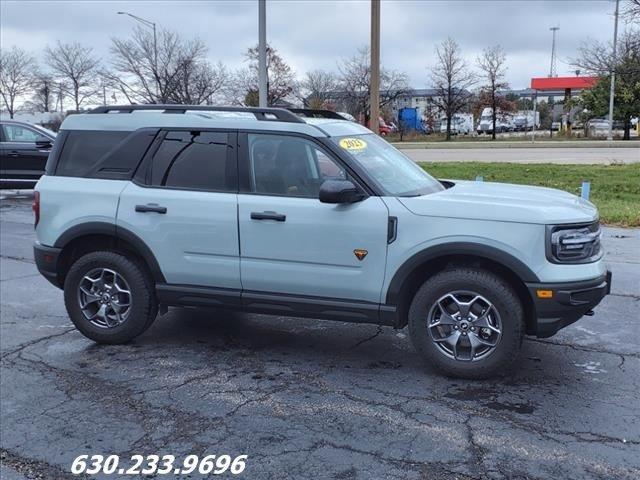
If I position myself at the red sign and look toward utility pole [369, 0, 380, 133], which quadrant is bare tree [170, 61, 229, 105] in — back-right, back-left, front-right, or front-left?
front-right

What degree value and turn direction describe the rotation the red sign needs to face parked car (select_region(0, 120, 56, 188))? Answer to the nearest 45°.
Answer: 0° — it already faces it

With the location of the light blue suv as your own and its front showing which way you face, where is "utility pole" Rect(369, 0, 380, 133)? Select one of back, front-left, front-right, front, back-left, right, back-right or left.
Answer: left

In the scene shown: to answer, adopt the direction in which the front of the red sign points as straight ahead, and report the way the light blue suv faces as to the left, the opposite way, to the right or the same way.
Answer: to the left

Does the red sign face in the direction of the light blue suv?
yes

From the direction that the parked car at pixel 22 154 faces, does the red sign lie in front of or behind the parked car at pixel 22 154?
in front

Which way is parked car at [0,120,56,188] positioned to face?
to the viewer's right

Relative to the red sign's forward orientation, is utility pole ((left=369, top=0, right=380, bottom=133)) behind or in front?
in front

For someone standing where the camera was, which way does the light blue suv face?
facing to the right of the viewer

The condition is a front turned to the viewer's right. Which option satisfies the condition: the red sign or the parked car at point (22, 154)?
the parked car

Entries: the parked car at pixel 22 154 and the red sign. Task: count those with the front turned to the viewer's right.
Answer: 1

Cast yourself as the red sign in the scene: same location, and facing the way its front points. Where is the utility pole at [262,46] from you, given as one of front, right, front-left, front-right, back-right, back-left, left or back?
front

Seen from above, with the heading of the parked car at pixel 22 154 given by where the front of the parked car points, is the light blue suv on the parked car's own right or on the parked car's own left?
on the parked car's own right

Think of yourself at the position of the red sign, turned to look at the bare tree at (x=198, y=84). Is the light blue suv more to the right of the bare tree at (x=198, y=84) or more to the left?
left

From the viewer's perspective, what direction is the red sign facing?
toward the camera

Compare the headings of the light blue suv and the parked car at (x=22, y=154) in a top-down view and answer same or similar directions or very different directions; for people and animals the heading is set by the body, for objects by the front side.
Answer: same or similar directions

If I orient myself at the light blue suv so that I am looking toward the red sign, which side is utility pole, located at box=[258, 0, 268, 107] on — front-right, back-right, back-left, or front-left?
front-left
